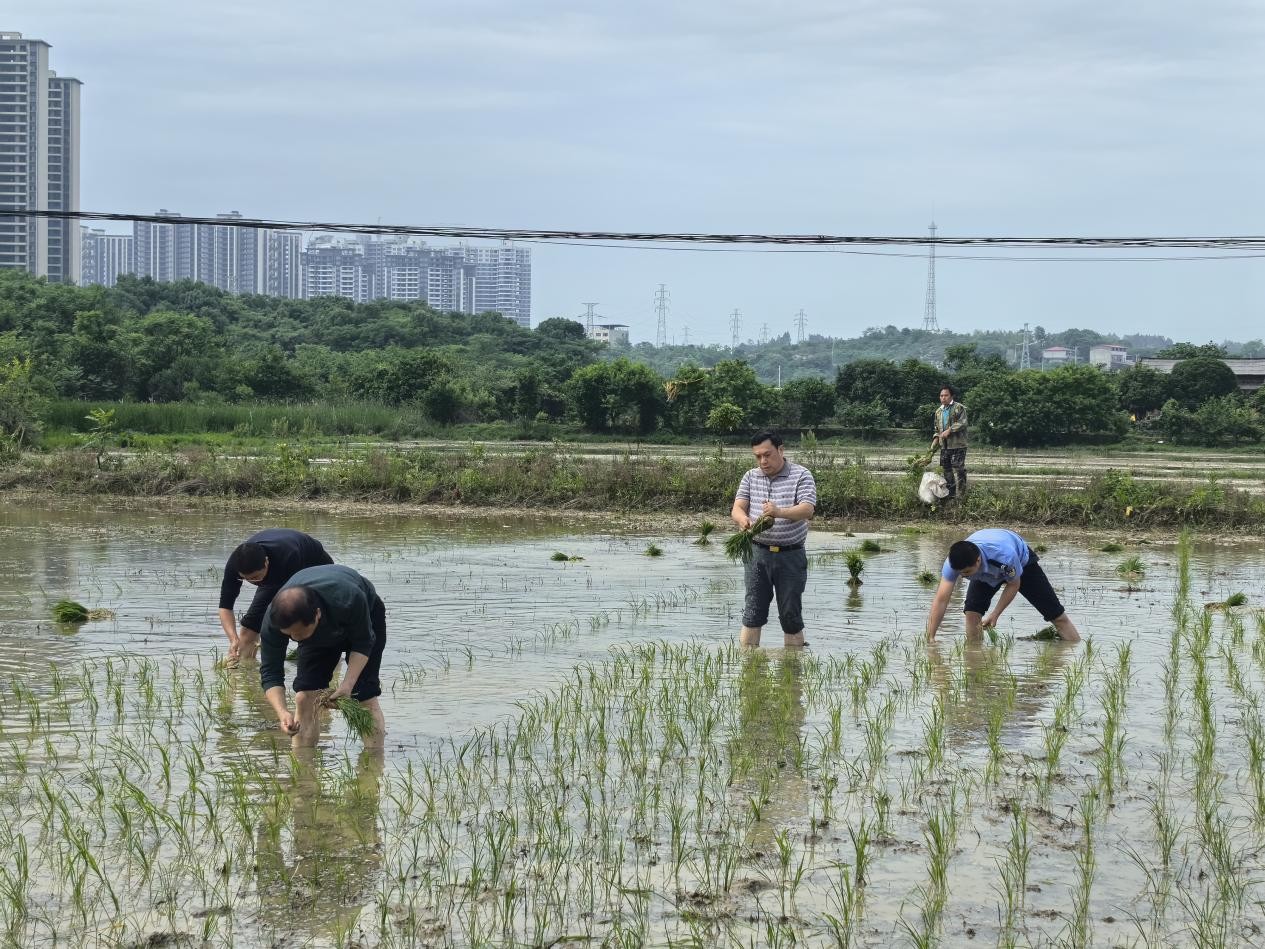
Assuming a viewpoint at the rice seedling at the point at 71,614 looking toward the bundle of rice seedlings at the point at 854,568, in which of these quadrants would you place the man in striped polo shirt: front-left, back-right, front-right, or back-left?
front-right

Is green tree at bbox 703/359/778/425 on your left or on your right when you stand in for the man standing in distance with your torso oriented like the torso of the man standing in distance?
on your right

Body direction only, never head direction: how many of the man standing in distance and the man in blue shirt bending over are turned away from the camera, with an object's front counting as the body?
0

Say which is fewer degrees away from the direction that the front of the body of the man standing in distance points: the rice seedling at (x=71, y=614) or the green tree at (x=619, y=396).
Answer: the rice seedling

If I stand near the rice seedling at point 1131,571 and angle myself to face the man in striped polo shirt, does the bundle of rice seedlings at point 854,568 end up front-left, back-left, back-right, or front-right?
front-right

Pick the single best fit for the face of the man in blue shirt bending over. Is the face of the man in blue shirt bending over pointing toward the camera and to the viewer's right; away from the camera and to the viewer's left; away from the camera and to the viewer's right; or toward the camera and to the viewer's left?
toward the camera and to the viewer's left

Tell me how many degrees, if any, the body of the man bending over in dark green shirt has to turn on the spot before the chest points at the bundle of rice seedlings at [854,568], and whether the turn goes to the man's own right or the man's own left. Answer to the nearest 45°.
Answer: approximately 180°

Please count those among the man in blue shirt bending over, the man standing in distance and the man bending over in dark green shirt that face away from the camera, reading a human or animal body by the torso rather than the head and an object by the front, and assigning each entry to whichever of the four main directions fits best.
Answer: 0

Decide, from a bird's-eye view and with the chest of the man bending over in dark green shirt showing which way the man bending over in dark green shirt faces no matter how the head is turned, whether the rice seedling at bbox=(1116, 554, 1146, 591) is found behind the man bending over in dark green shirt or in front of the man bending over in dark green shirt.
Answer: behind

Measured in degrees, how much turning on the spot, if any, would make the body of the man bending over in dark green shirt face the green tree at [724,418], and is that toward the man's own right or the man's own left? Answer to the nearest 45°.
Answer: approximately 135° to the man's own right

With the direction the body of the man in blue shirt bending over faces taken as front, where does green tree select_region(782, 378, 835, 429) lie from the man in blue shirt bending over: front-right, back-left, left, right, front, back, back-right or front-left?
back-right

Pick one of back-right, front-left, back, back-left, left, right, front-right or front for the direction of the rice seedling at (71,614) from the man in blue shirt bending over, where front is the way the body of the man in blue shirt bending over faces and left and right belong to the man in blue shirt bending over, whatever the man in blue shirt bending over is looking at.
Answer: front-right

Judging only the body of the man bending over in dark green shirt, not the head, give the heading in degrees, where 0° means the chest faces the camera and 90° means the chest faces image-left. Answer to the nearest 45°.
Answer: approximately 45°

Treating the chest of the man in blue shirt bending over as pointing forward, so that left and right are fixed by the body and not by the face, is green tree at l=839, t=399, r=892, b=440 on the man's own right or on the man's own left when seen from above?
on the man's own right
